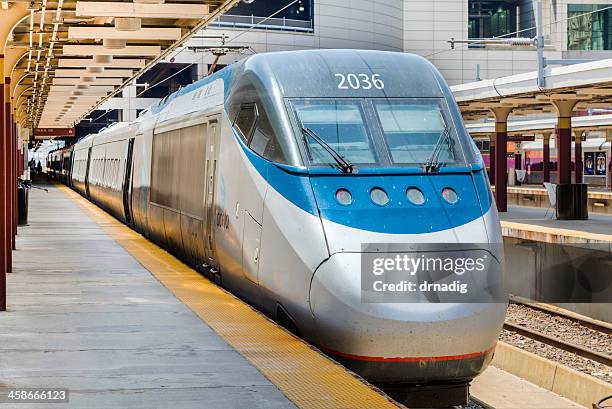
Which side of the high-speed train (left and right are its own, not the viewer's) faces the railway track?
left

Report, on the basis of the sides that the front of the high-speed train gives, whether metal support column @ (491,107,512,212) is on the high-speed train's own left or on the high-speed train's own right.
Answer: on the high-speed train's own left

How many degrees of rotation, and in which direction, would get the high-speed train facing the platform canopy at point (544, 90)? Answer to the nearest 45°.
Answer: approximately 135° to its left

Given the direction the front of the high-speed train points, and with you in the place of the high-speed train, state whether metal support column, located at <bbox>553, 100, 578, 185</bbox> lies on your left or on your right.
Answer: on your left

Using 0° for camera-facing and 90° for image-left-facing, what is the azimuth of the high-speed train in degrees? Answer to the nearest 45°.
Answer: approximately 315°
